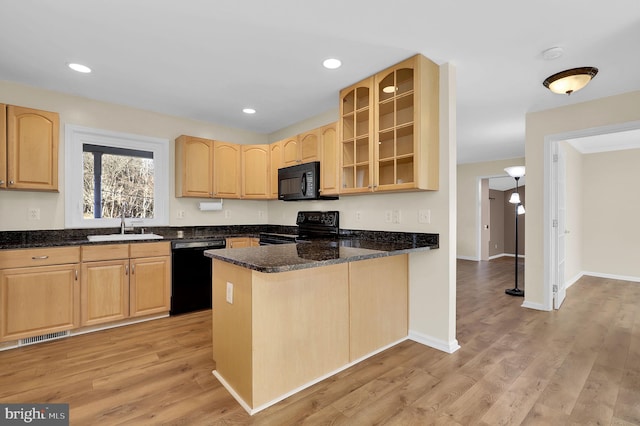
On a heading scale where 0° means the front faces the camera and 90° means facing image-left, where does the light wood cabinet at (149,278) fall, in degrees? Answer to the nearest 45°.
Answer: approximately 0°

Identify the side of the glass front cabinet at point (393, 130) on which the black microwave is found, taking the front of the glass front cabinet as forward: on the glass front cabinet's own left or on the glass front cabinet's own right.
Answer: on the glass front cabinet's own right

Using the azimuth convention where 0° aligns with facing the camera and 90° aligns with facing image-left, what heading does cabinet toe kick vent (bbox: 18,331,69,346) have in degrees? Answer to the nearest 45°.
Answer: approximately 315°

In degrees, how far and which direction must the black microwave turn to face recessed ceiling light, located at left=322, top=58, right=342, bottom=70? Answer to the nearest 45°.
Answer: approximately 45° to its left
